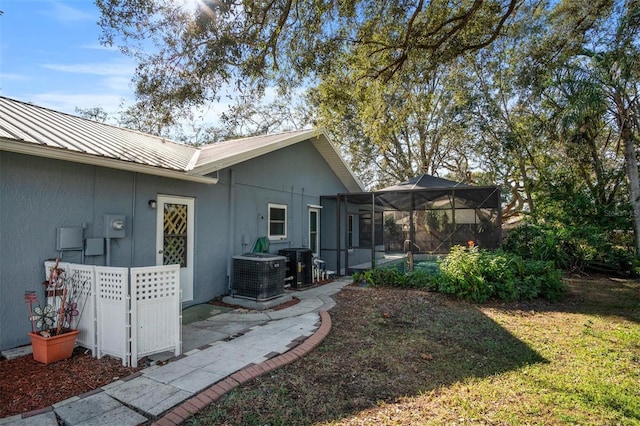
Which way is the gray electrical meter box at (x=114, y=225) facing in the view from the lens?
facing the viewer and to the right of the viewer

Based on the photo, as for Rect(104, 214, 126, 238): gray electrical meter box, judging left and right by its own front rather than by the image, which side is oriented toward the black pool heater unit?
left

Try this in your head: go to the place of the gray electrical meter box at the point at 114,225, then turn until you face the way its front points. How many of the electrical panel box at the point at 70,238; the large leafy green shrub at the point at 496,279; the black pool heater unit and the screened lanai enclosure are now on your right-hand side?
1

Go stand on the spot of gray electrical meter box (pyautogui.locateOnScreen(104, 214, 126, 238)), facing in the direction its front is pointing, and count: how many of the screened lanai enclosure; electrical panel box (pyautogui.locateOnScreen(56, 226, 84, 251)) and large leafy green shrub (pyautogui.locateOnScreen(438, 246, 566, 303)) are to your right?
1

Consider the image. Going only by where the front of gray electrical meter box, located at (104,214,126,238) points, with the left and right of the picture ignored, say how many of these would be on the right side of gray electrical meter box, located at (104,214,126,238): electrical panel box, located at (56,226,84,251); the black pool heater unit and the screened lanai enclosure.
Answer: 1

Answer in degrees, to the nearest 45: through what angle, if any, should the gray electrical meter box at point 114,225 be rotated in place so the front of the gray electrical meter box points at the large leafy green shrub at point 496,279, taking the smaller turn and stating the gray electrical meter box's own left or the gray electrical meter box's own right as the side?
approximately 45° to the gray electrical meter box's own left

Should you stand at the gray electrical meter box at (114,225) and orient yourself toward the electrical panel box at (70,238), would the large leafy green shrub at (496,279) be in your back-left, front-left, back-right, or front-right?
back-left

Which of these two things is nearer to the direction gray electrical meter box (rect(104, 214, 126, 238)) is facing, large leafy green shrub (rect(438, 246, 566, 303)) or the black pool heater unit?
the large leafy green shrub

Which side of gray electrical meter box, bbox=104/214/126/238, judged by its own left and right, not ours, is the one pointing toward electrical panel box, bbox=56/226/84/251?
right

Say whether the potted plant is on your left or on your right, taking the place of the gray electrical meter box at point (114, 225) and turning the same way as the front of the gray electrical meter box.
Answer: on your right

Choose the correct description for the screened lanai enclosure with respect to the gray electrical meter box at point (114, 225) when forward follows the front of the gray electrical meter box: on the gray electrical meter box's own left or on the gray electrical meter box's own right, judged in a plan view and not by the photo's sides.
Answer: on the gray electrical meter box's own left

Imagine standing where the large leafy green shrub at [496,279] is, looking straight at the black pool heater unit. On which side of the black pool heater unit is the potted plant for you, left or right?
left
